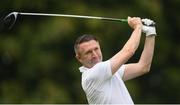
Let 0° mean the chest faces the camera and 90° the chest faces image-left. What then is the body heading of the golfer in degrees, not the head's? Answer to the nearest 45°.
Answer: approximately 315°
